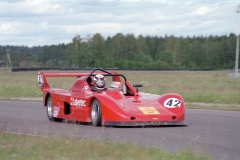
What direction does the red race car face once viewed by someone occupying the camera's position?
facing the viewer and to the right of the viewer
